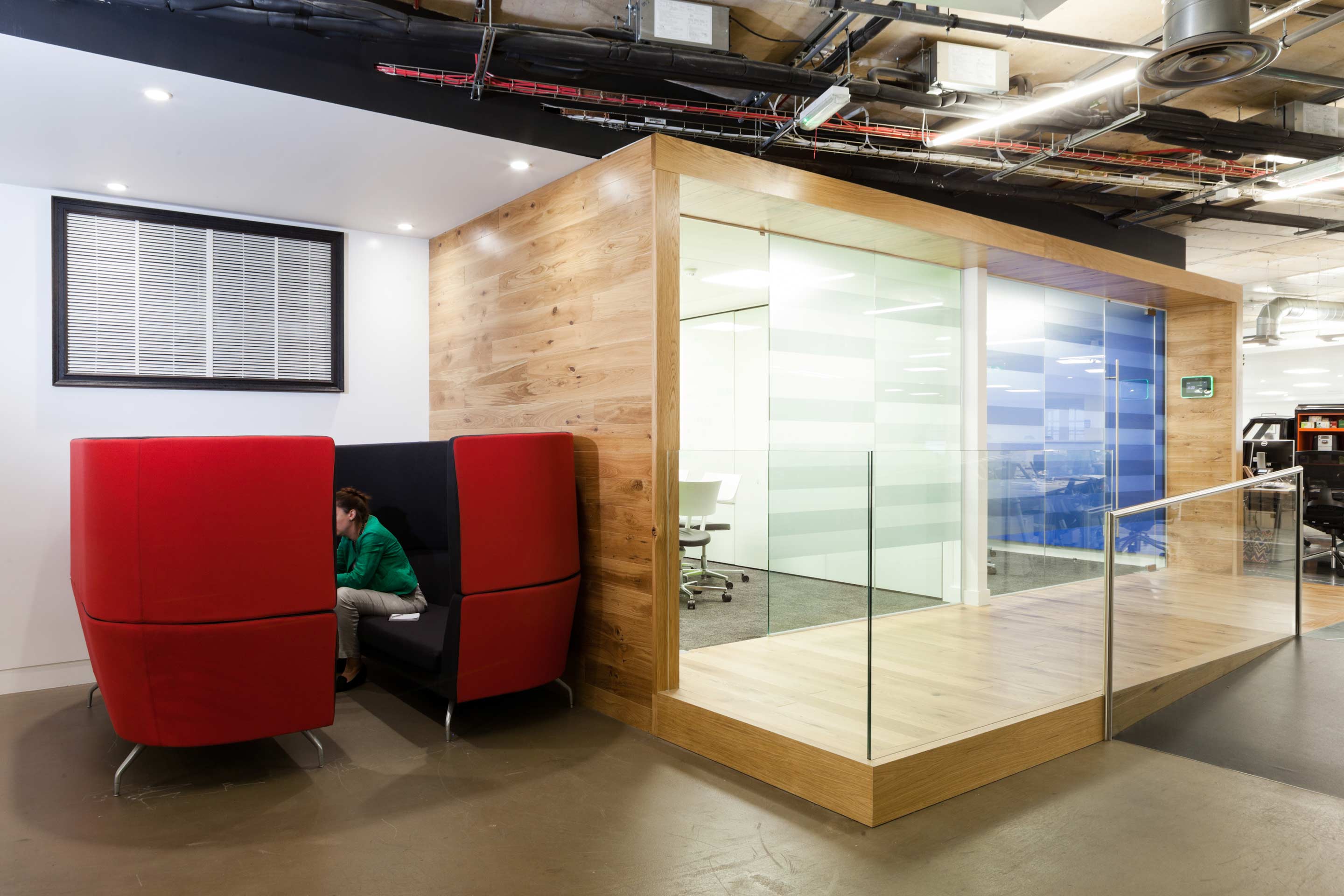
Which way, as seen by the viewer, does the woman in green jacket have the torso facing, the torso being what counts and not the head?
to the viewer's left

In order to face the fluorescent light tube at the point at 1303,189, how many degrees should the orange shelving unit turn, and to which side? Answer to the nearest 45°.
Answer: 0° — it already faces it

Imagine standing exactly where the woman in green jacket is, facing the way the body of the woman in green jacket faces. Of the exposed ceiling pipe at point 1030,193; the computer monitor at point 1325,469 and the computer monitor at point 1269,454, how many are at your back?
3

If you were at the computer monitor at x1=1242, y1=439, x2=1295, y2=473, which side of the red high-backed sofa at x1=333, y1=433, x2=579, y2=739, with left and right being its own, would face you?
back

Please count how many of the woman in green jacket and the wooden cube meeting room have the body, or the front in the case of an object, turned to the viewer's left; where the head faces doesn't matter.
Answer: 1

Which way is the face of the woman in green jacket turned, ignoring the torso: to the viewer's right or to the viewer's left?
to the viewer's left

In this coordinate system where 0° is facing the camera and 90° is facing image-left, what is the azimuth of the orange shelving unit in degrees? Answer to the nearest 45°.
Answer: approximately 0°

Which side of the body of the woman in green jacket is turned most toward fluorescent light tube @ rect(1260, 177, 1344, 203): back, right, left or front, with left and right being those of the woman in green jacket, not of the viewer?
back

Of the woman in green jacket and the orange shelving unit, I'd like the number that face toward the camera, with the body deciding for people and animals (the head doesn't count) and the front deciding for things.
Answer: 1
